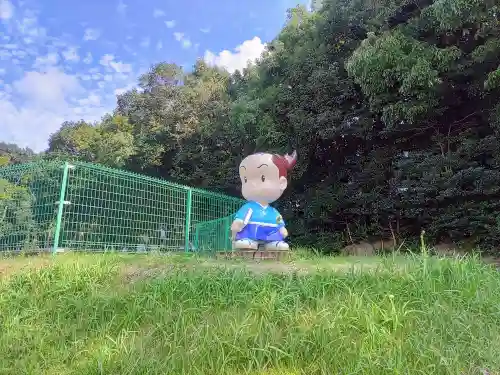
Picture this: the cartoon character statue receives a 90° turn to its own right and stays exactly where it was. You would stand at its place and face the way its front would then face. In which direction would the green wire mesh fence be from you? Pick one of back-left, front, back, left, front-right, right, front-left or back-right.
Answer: front-left

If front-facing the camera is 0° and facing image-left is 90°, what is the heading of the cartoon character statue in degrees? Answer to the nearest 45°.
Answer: approximately 45°
